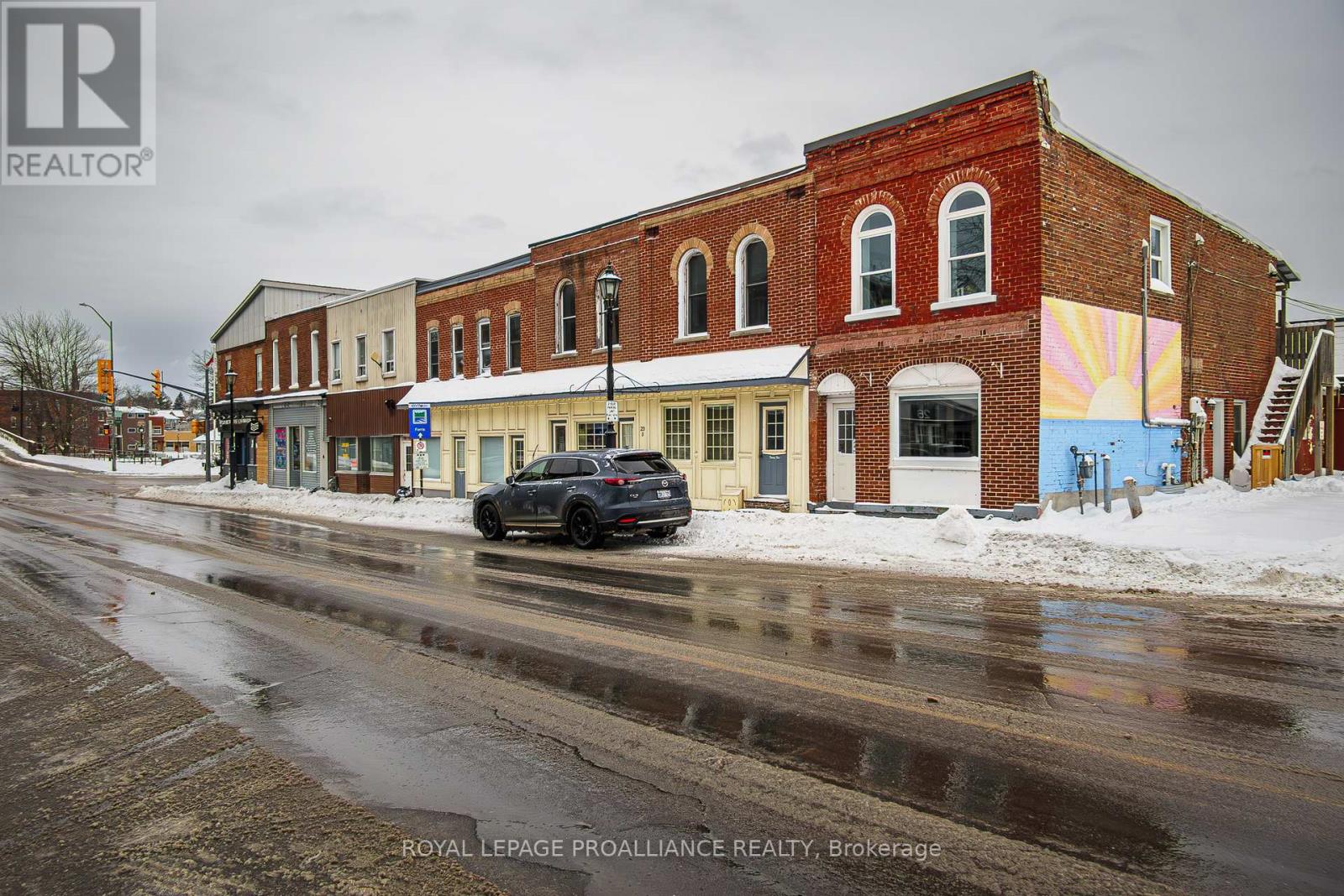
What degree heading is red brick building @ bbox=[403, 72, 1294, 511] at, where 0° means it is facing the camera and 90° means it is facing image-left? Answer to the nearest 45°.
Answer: approximately 45°

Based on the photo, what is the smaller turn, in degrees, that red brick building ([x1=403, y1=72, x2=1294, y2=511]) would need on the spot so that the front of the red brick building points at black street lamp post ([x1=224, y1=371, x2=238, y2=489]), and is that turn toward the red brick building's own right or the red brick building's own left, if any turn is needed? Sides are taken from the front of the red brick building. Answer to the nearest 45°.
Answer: approximately 90° to the red brick building's own right

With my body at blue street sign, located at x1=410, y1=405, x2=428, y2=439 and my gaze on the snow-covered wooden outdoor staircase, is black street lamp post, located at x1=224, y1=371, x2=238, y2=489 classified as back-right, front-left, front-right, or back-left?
back-left

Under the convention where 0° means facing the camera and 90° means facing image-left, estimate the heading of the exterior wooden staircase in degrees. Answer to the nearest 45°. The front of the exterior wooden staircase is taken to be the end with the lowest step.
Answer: approximately 45°

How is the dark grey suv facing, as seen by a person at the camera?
facing away from the viewer and to the left of the viewer
